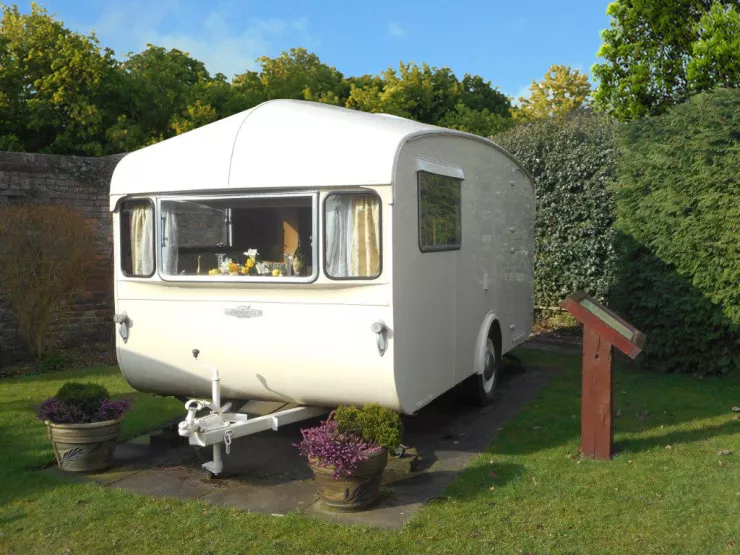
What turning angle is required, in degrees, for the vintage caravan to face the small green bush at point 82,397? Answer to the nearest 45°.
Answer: approximately 45° to its right

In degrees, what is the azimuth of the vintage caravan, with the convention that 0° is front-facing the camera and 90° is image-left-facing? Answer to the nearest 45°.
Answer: approximately 45°

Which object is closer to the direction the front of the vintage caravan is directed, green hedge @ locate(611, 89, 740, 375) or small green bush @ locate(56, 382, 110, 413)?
the small green bush

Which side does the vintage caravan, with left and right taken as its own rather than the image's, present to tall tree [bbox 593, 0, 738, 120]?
back

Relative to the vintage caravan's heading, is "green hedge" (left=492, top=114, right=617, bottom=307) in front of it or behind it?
behind

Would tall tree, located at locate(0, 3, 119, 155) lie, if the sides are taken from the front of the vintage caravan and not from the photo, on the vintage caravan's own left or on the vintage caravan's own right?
on the vintage caravan's own right

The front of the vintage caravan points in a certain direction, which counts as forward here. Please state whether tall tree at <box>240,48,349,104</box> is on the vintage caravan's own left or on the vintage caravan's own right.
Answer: on the vintage caravan's own right
